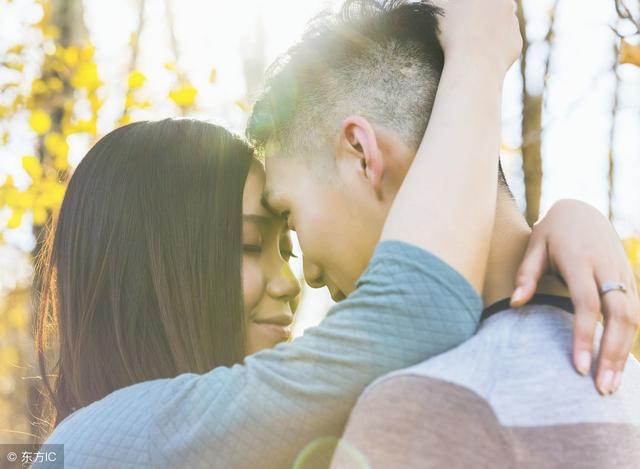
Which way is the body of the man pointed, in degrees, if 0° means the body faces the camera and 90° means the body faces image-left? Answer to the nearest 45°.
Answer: approximately 90°

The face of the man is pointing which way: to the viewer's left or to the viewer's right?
to the viewer's left

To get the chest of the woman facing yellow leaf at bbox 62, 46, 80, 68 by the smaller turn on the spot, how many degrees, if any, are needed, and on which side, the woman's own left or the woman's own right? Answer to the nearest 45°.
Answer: approximately 90° to the woman's own left

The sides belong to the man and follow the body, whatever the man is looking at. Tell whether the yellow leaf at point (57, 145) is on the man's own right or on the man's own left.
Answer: on the man's own right

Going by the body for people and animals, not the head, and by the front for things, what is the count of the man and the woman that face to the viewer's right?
1

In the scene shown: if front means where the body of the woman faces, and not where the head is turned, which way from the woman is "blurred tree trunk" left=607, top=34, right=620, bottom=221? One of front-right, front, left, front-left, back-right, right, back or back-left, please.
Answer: front-left

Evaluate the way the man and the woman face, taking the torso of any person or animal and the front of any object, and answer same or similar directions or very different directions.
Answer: very different directions

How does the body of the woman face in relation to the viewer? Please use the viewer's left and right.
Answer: facing to the right of the viewer
